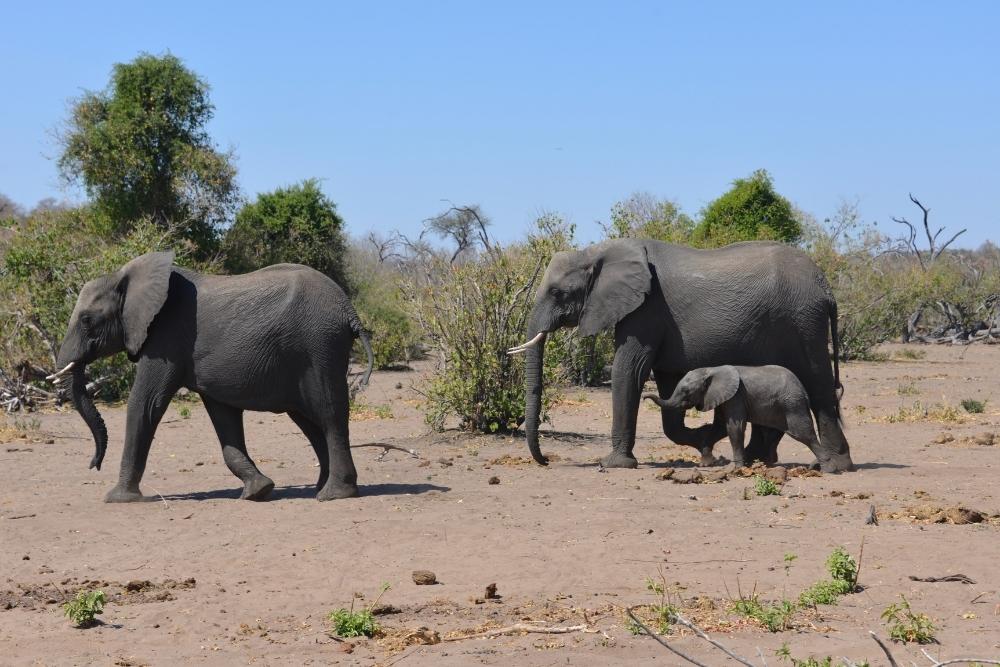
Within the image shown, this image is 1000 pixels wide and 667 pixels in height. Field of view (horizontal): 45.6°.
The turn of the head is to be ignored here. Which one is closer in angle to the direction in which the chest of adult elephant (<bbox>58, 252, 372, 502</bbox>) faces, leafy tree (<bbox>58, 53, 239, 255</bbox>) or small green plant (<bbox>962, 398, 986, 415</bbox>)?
the leafy tree

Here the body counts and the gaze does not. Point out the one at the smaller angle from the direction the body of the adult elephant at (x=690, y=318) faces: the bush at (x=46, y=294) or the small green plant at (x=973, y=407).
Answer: the bush

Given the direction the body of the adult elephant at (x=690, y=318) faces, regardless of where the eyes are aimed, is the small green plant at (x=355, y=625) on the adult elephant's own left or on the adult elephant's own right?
on the adult elephant's own left

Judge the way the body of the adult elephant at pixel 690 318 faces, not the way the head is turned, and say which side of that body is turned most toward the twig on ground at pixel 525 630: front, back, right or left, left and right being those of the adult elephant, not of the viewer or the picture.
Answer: left

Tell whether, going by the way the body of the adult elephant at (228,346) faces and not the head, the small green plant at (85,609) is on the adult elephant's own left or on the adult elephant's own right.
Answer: on the adult elephant's own left

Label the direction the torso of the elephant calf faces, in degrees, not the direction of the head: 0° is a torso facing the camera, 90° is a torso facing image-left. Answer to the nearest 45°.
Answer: approximately 90°

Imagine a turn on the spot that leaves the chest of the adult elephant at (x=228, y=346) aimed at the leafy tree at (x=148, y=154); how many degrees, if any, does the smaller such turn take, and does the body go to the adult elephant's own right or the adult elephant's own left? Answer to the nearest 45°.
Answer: approximately 90° to the adult elephant's own right

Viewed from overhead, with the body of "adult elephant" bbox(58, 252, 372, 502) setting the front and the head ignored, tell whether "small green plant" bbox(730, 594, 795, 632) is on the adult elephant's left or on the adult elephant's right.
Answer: on the adult elephant's left

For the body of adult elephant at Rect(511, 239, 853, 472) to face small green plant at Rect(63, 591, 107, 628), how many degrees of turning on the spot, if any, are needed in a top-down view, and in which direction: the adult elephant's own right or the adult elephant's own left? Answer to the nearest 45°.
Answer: approximately 45° to the adult elephant's own left

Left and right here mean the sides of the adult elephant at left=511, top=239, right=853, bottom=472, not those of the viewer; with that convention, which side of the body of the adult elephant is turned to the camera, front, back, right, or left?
left

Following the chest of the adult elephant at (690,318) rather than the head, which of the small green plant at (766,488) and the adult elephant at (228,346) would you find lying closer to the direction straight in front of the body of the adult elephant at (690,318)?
the adult elephant

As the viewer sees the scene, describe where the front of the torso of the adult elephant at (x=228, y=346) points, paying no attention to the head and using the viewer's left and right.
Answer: facing to the left of the viewer
